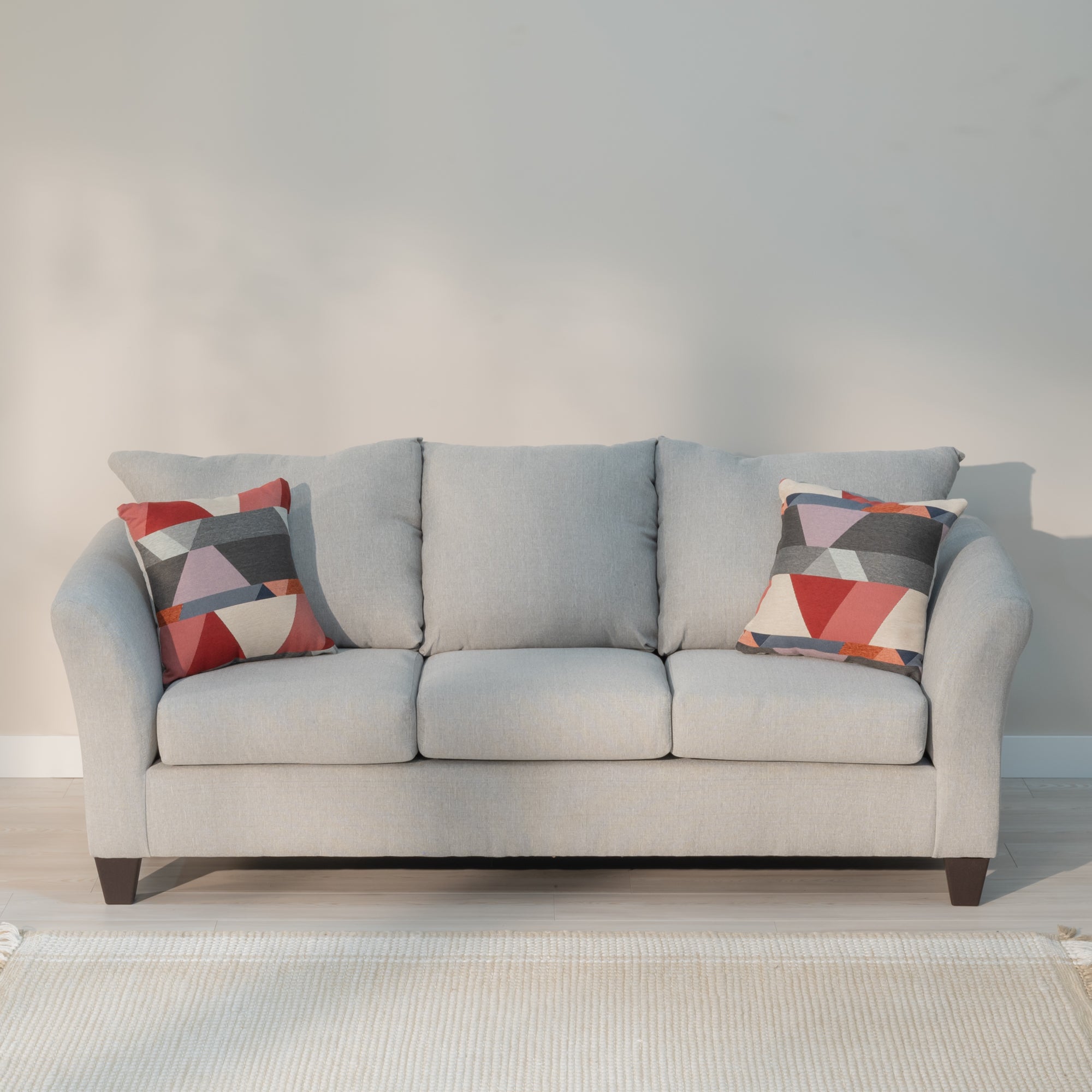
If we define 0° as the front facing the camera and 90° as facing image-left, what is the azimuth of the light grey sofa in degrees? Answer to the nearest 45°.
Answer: approximately 0°
